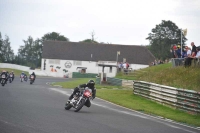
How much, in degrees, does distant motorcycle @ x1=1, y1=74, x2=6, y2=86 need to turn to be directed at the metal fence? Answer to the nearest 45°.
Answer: approximately 45° to its left

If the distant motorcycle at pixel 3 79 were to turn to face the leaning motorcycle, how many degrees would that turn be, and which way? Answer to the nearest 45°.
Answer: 0° — it already faces it

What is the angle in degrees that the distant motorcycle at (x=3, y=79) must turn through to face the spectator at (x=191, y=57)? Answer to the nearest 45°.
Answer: approximately 45° to its left

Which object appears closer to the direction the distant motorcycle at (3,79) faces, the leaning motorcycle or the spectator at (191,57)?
the leaning motorcycle

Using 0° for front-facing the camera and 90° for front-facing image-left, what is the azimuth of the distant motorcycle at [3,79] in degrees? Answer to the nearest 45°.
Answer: approximately 0°

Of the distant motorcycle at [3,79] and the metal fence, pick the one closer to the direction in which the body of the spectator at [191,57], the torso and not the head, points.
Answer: the distant motorcycle

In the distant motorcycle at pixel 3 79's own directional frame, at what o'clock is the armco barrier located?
The armco barrier is roughly at 11 o'clock from the distant motorcycle.
